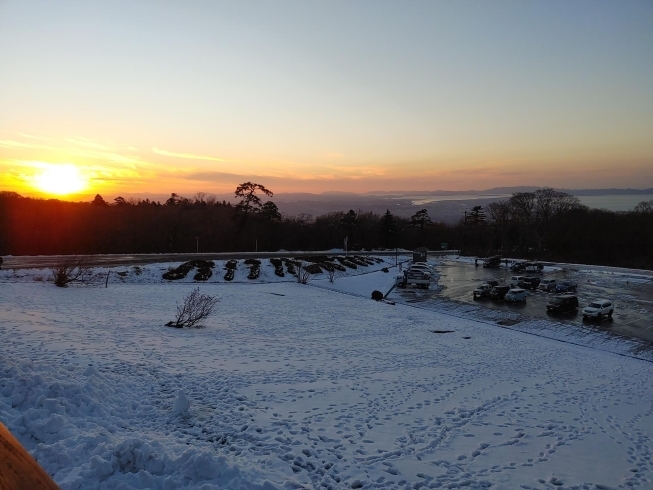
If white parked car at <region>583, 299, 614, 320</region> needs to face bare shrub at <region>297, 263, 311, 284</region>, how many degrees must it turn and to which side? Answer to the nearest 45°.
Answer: approximately 45° to its right

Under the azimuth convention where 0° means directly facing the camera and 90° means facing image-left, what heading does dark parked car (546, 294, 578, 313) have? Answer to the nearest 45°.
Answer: approximately 45°

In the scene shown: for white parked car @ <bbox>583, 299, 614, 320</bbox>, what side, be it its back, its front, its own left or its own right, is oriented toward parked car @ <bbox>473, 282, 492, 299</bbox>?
right

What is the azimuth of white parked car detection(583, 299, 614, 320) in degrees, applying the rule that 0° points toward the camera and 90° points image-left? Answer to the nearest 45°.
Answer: approximately 45°
